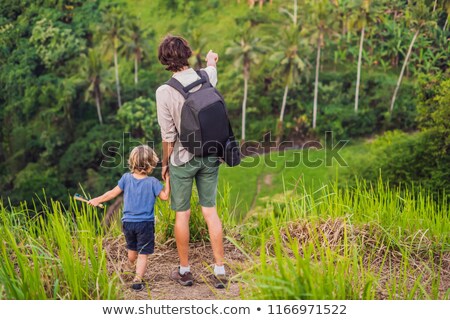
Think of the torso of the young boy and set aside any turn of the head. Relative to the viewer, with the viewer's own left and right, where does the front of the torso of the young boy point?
facing away from the viewer

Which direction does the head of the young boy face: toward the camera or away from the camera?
away from the camera

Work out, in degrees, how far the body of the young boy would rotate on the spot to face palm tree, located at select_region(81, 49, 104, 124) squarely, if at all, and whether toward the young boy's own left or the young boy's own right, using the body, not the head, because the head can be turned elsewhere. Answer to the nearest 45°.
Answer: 0° — they already face it

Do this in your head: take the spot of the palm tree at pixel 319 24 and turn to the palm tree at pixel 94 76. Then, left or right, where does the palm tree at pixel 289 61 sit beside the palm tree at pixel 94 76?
left

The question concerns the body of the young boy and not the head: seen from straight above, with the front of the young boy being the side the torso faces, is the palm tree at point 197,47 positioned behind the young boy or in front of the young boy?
in front

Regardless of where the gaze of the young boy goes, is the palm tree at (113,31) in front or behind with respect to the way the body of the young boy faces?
in front

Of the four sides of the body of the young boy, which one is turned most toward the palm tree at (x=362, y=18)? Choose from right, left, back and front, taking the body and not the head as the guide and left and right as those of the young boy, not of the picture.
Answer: front

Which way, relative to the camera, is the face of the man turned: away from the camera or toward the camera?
away from the camera

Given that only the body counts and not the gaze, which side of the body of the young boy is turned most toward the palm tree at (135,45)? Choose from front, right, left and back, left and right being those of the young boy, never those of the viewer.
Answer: front
